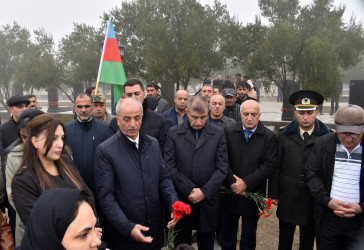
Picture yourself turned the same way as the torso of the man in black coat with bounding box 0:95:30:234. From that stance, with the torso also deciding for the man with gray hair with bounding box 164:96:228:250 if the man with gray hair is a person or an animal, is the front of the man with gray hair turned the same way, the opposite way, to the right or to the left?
to the right

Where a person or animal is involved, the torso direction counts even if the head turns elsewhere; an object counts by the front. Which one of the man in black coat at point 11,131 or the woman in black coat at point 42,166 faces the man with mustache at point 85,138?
the man in black coat

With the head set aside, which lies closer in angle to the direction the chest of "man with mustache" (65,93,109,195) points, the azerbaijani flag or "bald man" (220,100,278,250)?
the bald man

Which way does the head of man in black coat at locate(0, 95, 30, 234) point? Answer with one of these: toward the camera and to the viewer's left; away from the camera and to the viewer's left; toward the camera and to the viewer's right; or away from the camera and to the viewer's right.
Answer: toward the camera and to the viewer's right

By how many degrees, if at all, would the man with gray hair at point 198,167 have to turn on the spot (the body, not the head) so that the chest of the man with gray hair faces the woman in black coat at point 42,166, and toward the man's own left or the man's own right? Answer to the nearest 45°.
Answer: approximately 45° to the man's own right

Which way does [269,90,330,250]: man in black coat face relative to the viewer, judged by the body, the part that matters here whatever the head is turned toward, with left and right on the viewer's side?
facing the viewer

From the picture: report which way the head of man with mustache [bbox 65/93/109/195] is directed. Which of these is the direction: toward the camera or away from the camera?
toward the camera

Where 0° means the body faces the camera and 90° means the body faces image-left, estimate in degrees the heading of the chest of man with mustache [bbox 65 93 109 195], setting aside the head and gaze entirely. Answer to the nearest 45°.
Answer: approximately 0°

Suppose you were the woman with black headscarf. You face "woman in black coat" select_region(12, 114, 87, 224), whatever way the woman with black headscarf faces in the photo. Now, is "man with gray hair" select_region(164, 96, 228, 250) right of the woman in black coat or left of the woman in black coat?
right

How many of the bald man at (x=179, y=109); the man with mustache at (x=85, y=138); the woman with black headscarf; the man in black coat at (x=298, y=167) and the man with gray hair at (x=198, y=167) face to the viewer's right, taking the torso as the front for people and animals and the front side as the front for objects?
1

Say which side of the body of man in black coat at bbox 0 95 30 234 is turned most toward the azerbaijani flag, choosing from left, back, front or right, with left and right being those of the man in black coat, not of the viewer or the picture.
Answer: left

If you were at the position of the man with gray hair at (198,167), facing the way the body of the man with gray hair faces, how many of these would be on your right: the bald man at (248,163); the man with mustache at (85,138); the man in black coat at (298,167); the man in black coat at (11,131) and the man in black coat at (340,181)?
2

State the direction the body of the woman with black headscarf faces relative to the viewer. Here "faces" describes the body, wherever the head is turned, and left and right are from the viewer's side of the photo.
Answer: facing to the right of the viewer

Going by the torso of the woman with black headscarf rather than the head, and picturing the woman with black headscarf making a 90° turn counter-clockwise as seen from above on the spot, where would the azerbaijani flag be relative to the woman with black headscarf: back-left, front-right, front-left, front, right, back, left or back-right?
front

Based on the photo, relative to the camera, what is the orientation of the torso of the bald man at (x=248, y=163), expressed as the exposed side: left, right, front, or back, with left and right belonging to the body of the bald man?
front

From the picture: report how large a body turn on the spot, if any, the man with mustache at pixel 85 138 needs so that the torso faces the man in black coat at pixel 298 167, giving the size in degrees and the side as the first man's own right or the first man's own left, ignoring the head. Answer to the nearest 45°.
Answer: approximately 90° to the first man's own left

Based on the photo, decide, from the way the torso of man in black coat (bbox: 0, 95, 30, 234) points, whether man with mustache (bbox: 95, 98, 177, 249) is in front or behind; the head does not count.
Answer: in front
